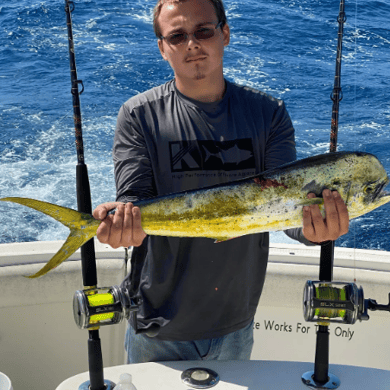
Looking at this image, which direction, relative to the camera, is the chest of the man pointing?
toward the camera
